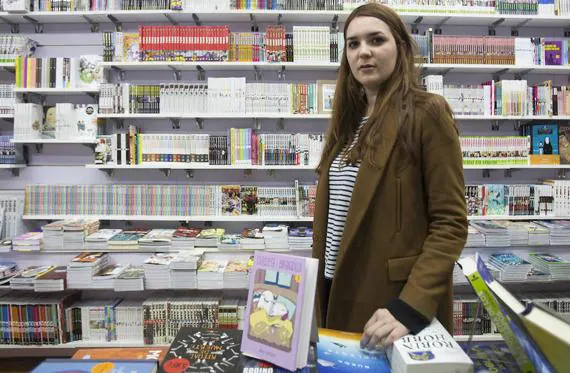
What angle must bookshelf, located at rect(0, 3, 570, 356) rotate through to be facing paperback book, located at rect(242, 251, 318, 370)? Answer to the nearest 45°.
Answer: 0° — it already faces it

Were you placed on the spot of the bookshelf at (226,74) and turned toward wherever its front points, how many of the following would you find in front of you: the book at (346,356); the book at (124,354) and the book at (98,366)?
3

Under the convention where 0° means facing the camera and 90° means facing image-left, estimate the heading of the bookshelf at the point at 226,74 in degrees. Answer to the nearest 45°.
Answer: approximately 0°

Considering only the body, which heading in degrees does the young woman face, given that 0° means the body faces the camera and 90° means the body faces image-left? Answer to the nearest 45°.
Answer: approximately 45°

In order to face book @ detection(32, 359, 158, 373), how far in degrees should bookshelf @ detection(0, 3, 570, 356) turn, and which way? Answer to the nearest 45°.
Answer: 0° — it already faces it
